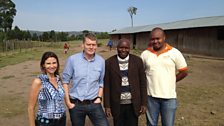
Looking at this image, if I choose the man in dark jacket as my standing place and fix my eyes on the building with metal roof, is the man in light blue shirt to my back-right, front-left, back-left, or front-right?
back-left

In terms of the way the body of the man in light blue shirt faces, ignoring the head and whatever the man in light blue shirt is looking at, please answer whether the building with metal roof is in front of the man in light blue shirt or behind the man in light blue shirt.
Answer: behind

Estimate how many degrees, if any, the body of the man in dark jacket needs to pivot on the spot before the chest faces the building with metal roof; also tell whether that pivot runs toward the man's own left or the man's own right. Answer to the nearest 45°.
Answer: approximately 180°

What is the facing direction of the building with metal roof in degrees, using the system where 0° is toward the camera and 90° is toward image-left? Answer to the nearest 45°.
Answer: approximately 45°

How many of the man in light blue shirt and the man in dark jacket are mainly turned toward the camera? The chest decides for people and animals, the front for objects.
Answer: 2

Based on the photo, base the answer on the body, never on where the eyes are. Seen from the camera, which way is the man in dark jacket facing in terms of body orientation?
toward the camera

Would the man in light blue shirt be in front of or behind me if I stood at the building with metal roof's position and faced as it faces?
in front

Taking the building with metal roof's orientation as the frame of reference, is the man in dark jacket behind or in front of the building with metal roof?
in front
